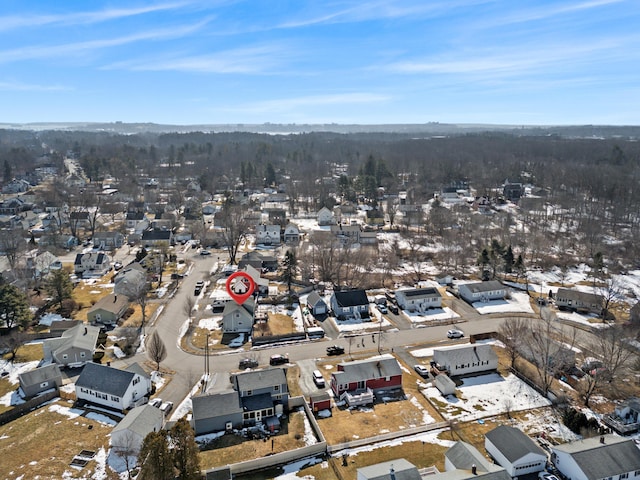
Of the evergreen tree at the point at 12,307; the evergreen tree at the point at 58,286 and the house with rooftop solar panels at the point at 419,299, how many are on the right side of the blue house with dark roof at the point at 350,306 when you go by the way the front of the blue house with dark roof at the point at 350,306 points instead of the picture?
2

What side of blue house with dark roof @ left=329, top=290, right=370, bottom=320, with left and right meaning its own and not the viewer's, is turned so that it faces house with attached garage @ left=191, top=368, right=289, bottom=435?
front

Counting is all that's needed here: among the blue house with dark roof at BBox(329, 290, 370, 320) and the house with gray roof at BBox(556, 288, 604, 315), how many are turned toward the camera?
2

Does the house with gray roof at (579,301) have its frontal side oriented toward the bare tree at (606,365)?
yes

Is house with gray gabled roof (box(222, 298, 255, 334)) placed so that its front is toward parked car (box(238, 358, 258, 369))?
yes

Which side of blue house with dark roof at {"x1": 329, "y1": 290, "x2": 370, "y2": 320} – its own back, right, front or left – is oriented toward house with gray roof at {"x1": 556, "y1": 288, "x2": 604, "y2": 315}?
left

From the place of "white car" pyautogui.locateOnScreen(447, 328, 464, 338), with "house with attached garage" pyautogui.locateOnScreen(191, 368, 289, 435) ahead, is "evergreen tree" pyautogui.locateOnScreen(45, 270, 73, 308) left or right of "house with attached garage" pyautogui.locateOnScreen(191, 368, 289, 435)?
right

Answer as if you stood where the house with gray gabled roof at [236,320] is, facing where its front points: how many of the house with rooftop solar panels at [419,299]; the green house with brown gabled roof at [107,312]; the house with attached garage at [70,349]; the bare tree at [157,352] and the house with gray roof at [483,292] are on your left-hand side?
2

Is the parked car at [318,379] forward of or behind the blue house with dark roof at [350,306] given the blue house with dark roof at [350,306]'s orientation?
forward

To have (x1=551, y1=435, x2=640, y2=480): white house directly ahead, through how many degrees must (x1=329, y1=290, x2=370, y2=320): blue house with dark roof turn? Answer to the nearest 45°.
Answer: approximately 45° to its left

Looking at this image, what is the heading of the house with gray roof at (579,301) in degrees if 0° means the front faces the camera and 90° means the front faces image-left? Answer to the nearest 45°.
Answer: approximately 0°

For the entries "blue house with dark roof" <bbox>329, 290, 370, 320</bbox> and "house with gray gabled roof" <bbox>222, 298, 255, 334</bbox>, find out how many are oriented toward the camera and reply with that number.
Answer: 2

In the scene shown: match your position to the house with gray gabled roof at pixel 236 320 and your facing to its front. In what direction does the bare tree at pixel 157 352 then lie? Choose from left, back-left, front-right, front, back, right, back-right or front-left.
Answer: front-right
